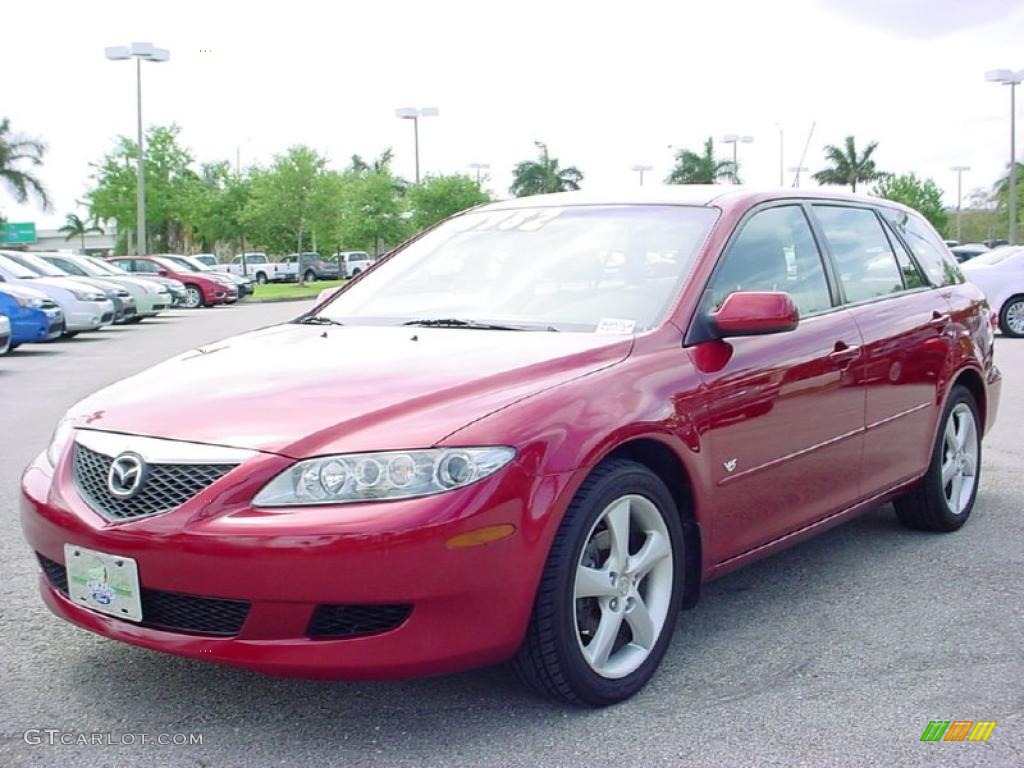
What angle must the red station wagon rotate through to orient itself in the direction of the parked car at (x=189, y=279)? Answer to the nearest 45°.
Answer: approximately 135° to its right

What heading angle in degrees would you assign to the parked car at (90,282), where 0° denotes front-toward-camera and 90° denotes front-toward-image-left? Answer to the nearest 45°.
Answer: approximately 315°

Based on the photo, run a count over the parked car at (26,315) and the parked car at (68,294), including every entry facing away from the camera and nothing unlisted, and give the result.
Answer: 0

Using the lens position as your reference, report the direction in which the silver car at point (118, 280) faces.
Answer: facing the viewer and to the right of the viewer

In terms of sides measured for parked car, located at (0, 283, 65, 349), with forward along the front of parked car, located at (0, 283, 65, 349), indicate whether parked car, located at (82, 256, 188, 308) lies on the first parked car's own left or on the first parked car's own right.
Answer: on the first parked car's own left

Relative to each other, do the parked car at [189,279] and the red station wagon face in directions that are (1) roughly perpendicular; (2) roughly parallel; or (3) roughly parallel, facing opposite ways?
roughly perpendicular

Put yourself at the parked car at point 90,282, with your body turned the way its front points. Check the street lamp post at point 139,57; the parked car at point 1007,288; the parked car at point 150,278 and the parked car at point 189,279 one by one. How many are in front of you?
1

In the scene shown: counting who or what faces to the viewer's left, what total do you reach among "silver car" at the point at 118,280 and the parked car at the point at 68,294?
0

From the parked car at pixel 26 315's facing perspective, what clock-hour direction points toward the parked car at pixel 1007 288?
the parked car at pixel 1007 288 is roughly at 11 o'clock from the parked car at pixel 26 315.

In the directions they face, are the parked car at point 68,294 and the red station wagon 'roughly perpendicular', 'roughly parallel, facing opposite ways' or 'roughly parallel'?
roughly perpendicular

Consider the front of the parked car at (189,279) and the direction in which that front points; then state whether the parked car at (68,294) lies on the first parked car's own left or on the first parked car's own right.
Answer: on the first parked car's own right

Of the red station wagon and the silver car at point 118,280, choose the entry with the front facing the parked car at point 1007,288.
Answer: the silver car

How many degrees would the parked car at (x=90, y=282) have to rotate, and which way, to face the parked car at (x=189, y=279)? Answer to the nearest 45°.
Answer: approximately 135° to its left
